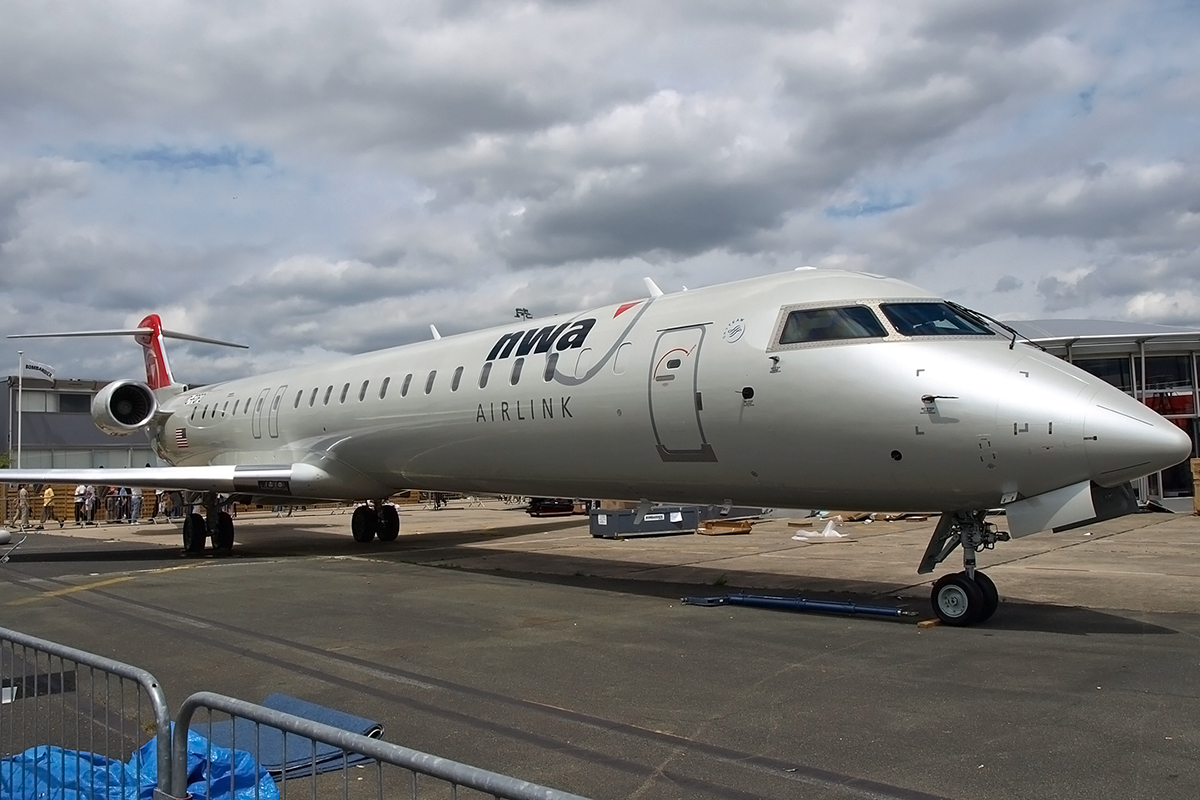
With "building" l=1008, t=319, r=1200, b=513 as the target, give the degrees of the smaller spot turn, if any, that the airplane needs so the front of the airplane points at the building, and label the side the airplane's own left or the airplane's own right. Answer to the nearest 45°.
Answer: approximately 90° to the airplane's own left

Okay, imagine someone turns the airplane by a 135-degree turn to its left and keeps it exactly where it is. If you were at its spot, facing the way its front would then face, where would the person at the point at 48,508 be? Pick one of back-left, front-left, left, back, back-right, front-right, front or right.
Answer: front-left

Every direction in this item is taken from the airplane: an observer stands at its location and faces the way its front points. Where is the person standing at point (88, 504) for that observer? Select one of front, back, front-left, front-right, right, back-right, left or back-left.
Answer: back

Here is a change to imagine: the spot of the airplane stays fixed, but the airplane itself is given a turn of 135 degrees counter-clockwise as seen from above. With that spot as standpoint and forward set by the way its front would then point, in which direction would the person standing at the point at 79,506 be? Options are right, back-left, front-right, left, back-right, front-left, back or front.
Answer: front-left

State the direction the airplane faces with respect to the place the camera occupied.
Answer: facing the viewer and to the right of the viewer

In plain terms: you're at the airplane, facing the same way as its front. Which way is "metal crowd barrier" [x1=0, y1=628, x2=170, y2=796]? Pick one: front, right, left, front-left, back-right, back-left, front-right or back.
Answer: right

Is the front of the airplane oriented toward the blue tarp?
no

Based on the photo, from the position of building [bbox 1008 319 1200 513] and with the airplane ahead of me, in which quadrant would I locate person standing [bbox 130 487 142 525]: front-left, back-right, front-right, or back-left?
front-right

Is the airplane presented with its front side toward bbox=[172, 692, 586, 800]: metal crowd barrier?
no

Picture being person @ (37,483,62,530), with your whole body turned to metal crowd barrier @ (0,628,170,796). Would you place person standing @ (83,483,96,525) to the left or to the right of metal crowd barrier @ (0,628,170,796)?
left

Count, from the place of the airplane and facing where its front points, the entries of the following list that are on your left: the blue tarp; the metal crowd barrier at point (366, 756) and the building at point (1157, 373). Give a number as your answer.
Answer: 1

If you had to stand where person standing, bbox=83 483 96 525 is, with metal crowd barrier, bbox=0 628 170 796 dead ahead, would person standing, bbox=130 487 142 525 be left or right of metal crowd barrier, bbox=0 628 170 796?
left
